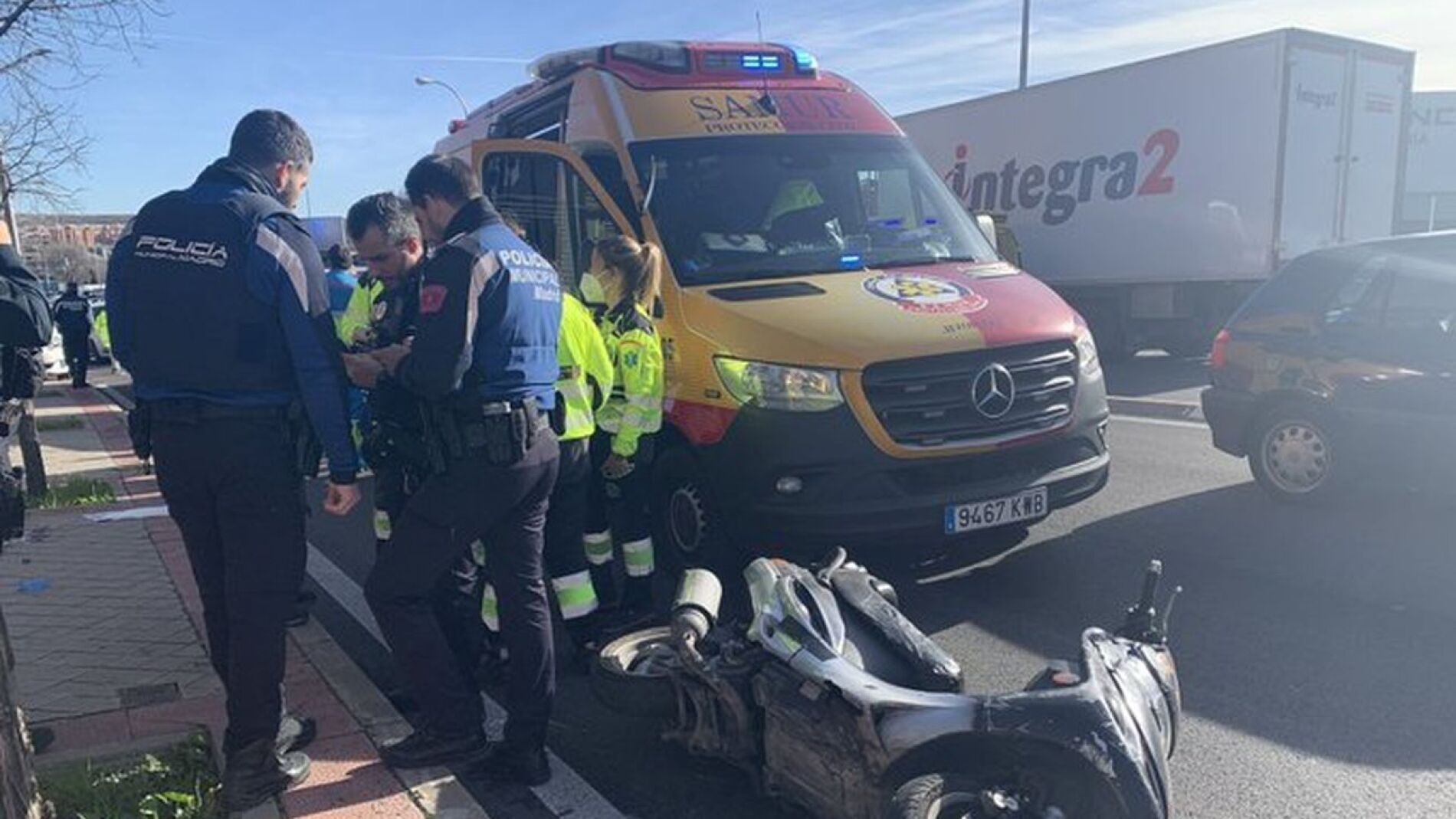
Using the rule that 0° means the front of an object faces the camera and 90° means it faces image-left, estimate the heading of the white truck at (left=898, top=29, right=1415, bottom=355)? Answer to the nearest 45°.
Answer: approximately 135°

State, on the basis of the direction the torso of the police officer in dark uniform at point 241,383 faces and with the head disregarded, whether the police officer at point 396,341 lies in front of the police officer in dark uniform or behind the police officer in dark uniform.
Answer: in front

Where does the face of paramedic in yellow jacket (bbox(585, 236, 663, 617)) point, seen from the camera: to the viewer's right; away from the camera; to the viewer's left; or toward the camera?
to the viewer's left

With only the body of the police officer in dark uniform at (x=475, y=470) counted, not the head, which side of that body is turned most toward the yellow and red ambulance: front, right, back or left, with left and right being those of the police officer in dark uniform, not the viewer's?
right

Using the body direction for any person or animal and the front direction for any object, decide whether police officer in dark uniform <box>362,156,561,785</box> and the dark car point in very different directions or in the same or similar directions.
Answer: very different directions

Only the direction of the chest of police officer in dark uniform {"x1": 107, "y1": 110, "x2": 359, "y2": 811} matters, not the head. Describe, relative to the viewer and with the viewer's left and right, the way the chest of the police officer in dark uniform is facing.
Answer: facing away from the viewer and to the right of the viewer

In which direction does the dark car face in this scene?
to the viewer's right

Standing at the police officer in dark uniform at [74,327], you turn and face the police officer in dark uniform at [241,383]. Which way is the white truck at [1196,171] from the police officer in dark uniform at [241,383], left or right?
left

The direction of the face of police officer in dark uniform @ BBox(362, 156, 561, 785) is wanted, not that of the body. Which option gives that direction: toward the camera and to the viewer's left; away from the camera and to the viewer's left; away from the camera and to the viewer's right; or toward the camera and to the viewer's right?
away from the camera and to the viewer's left
